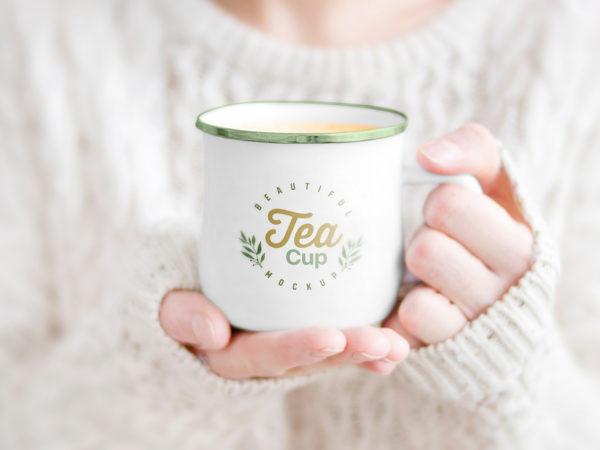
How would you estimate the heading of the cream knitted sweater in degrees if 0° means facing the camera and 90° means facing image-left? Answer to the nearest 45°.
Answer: approximately 0°
